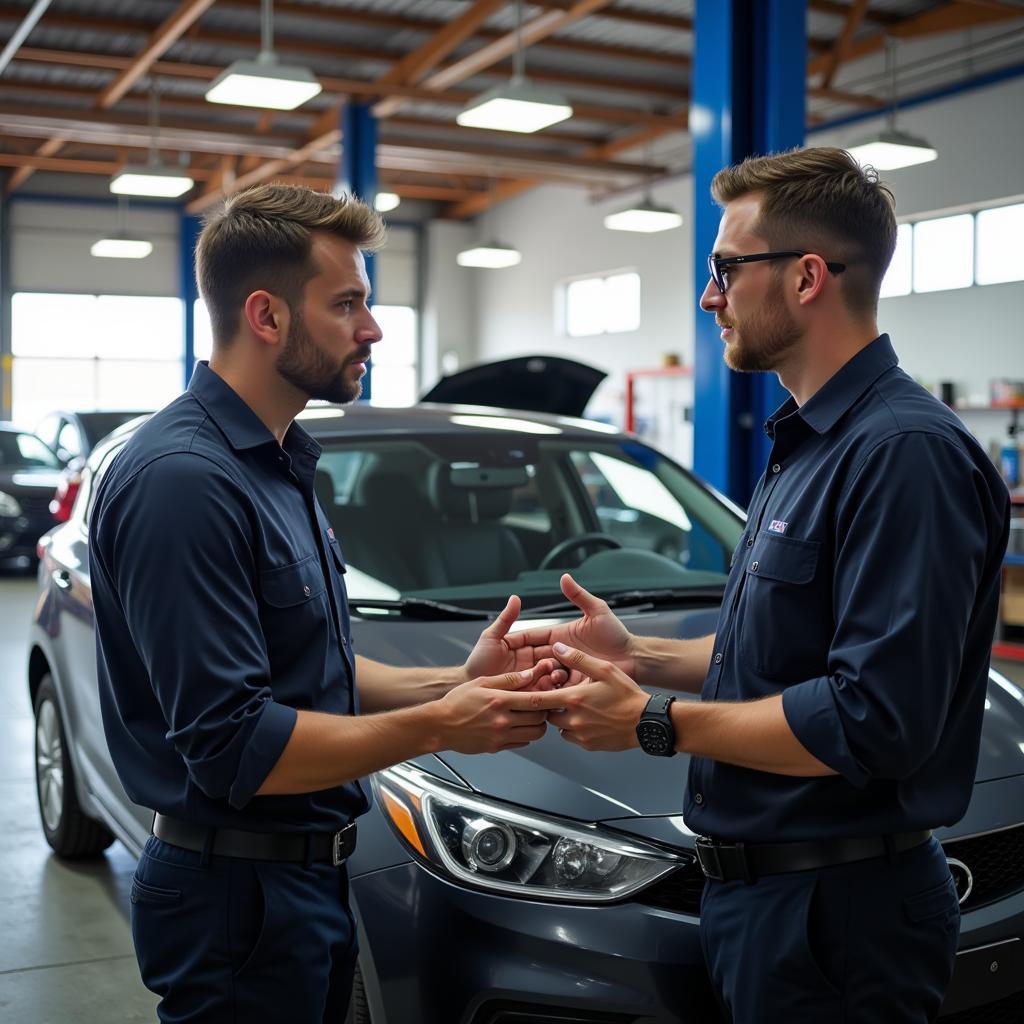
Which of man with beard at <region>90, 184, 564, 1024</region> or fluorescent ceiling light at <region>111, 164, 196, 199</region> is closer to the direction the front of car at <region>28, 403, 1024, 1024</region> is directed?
the man with beard

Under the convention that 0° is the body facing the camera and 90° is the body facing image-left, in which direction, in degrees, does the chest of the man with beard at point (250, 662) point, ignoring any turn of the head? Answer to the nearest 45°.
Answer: approximately 270°

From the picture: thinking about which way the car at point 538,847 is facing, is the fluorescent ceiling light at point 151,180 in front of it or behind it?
behind

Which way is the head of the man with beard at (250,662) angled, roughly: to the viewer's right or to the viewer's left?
to the viewer's right

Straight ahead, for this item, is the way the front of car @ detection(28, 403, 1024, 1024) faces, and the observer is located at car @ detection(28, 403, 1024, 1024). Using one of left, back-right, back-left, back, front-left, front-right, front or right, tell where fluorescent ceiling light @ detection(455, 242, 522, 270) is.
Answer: back-left

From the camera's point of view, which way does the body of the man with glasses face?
to the viewer's left

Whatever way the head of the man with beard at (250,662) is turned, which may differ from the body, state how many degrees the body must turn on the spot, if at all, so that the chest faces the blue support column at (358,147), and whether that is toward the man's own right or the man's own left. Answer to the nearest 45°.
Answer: approximately 90° to the man's own left

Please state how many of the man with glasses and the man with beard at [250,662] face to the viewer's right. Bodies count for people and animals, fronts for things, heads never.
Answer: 1

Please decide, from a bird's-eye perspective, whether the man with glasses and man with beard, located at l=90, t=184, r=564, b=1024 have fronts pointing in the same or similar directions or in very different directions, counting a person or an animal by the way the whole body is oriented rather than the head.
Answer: very different directions

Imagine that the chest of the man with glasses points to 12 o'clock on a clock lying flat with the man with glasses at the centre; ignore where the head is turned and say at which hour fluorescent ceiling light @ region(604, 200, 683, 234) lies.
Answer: The fluorescent ceiling light is roughly at 3 o'clock from the man with glasses.

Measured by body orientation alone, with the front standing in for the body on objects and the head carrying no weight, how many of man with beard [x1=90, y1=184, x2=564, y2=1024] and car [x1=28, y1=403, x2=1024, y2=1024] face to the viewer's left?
0

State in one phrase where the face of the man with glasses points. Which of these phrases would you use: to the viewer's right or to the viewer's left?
to the viewer's left

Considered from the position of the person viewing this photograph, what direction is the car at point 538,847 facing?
facing the viewer and to the right of the viewer

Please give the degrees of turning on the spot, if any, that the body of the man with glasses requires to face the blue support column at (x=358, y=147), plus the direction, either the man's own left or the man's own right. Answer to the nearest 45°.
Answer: approximately 90° to the man's own right

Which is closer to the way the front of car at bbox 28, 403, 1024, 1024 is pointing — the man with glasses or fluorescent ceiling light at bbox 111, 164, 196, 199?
the man with glasses

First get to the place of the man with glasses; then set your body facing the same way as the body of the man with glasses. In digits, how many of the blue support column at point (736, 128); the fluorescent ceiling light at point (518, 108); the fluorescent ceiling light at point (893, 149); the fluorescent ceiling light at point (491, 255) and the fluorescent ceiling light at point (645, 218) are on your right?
5
